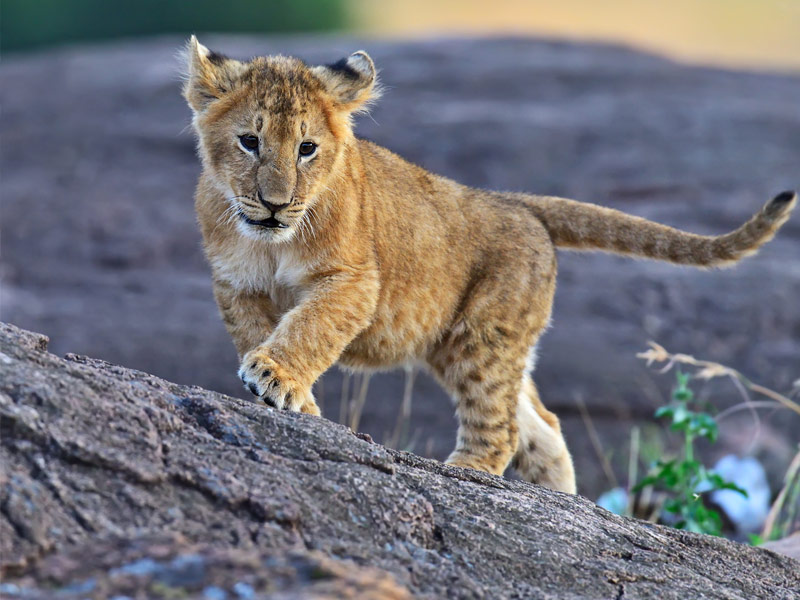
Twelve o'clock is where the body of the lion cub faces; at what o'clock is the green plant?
The green plant is roughly at 7 o'clock from the lion cub.

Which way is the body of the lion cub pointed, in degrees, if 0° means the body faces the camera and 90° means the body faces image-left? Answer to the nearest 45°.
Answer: approximately 45°
